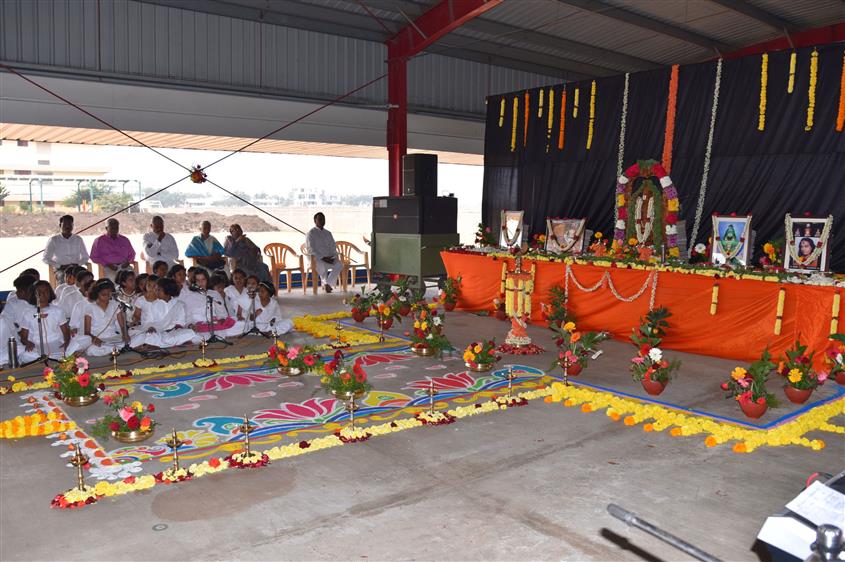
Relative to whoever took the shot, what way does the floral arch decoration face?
facing the viewer and to the left of the viewer

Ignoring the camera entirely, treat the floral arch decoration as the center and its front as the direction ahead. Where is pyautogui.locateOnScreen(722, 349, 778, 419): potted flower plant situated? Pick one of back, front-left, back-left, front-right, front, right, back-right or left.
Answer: front-left

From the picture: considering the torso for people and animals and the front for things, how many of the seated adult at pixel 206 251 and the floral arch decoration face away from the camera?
0

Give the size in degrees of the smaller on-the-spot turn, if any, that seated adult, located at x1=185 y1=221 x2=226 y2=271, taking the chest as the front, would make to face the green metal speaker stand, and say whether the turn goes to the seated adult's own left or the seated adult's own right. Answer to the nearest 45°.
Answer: approximately 45° to the seated adult's own left

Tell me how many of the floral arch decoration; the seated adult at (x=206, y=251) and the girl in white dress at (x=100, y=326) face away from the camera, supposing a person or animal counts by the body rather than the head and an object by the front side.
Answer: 0

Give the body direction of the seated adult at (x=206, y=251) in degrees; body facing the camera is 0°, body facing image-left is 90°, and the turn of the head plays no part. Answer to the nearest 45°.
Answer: approximately 315°

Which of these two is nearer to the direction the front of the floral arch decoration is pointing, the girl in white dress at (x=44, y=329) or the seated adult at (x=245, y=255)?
the girl in white dress

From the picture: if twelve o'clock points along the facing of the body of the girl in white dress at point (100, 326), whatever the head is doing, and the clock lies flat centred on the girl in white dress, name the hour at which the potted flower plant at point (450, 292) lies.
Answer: The potted flower plant is roughly at 10 o'clock from the girl in white dress.

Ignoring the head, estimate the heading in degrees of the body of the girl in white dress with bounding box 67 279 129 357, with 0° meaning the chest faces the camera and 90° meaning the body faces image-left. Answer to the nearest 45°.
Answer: approximately 315°

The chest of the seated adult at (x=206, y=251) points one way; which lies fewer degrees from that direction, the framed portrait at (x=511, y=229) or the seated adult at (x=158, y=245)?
the framed portrait

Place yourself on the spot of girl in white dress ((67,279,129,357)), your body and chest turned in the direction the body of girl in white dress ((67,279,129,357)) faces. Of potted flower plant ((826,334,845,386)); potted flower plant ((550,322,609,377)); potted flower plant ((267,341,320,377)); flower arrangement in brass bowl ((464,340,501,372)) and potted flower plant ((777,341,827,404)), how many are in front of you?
5
